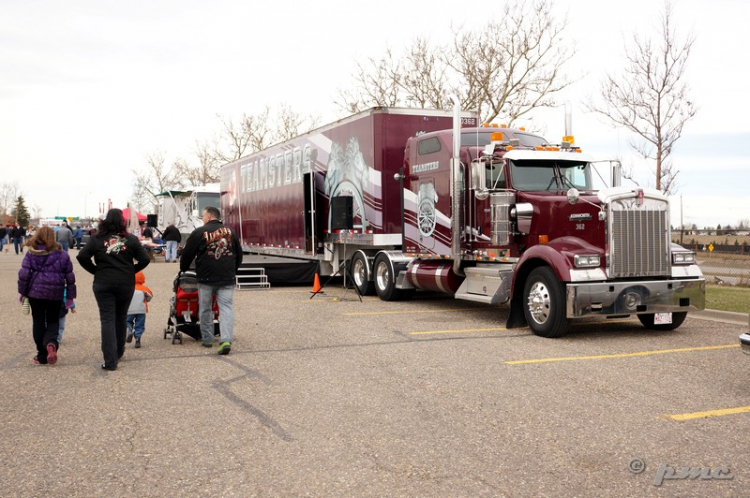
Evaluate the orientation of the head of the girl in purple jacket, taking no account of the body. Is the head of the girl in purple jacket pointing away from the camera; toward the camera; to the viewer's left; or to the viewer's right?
away from the camera

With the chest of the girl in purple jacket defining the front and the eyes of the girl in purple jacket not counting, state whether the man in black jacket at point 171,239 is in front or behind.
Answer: in front

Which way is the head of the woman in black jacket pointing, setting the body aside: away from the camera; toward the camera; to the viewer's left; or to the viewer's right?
away from the camera

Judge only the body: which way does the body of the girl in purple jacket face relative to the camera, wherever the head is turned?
away from the camera

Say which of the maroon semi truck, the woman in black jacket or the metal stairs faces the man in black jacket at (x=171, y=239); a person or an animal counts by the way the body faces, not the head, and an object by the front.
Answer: the woman in black jacket

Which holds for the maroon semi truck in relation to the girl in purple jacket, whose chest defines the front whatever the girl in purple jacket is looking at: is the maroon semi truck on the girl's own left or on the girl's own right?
on the girl's own right

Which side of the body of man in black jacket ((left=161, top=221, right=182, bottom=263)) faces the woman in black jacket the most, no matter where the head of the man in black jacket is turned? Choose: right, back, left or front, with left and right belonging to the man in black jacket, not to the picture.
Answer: back

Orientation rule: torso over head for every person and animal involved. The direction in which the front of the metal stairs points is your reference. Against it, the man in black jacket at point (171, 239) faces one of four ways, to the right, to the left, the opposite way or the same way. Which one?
the opposite way

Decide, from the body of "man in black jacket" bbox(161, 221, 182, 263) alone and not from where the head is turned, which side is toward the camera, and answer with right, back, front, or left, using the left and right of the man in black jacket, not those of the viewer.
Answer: back

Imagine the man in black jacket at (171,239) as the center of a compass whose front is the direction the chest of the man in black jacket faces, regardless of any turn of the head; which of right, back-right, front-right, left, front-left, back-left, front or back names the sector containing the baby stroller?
back
